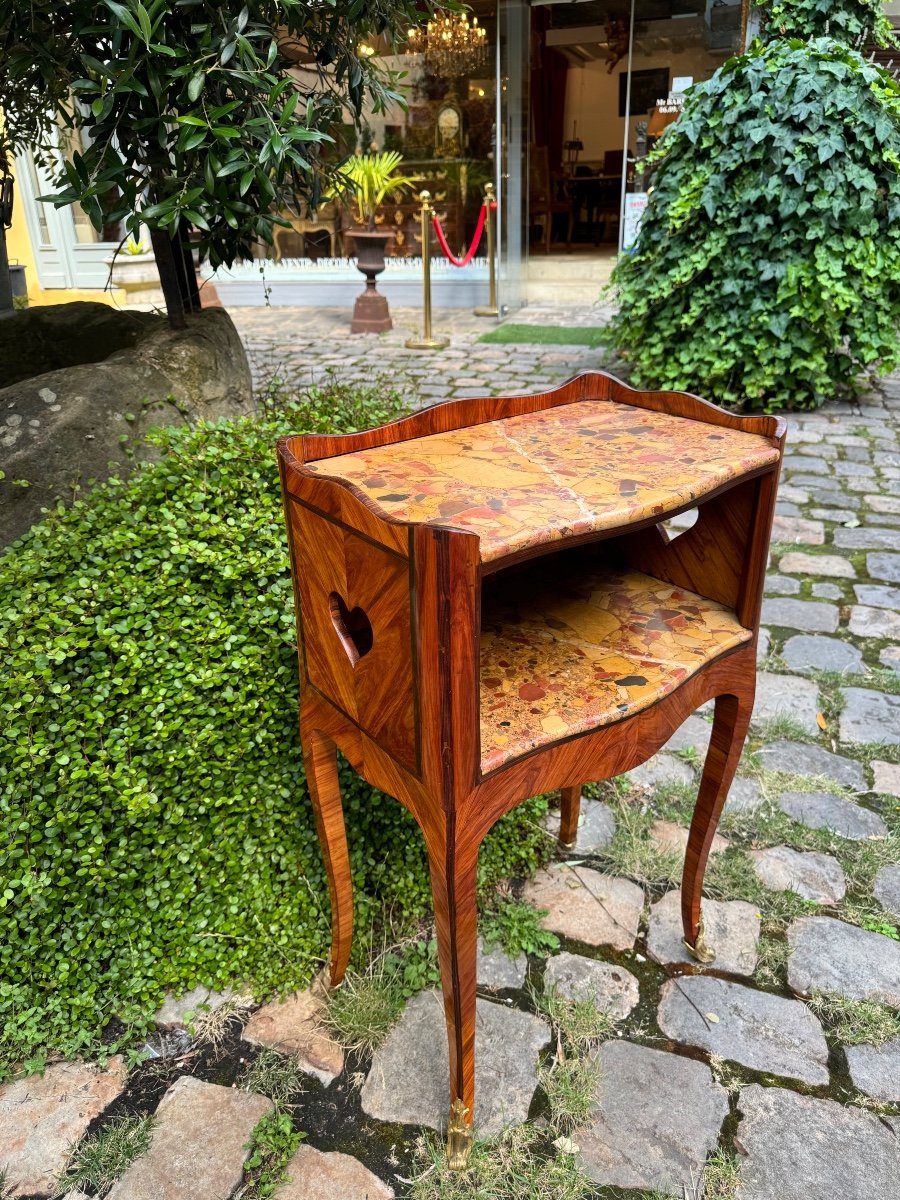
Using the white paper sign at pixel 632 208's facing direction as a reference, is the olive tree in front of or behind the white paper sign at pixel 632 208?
in front

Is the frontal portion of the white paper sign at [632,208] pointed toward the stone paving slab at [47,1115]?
yes

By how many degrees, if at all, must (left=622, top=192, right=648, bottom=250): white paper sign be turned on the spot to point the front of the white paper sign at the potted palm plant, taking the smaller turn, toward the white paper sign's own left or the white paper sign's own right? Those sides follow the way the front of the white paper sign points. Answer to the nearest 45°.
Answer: approximately 90° to the white paper sign's own right

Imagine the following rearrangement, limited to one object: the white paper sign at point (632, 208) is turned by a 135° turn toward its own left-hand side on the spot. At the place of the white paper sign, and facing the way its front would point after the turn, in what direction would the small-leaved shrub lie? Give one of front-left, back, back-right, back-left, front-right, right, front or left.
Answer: back-right

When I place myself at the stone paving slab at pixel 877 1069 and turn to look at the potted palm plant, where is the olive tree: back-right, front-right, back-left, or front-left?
front-left

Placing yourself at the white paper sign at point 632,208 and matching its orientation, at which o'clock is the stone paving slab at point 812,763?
The stone paving slab is roughly at 12 o'clock from the white paper sign.

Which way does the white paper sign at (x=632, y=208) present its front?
toward the camera

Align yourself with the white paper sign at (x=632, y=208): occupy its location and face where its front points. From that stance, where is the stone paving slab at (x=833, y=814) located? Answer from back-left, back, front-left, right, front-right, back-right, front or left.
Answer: front

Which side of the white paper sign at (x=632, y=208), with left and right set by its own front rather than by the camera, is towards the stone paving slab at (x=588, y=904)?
front

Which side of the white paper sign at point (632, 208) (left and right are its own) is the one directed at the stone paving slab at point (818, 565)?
front

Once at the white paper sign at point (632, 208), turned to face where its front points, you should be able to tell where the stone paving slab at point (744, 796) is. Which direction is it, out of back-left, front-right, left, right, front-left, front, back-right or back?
front

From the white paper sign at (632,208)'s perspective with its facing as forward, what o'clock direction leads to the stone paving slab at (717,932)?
The stone paving slab is roughly at 12 o'clock from the white paper sign.

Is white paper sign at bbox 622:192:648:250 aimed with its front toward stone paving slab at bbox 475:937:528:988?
yes

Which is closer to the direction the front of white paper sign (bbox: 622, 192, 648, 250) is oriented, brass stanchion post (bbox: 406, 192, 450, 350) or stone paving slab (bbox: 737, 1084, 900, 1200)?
the stone paving slab

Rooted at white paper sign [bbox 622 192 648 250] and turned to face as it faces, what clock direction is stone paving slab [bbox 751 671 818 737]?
The stone paving slab is roughly at 12 o'clock from the white paper sign.

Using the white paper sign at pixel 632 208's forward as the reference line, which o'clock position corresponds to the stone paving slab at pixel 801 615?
The stone paving slab is roughly at 12 o'clock from the white paper sign.

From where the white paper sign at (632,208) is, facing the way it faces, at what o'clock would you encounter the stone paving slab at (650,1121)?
The stone paving slab is roughly at 12 o'clock from the white paper sign.
